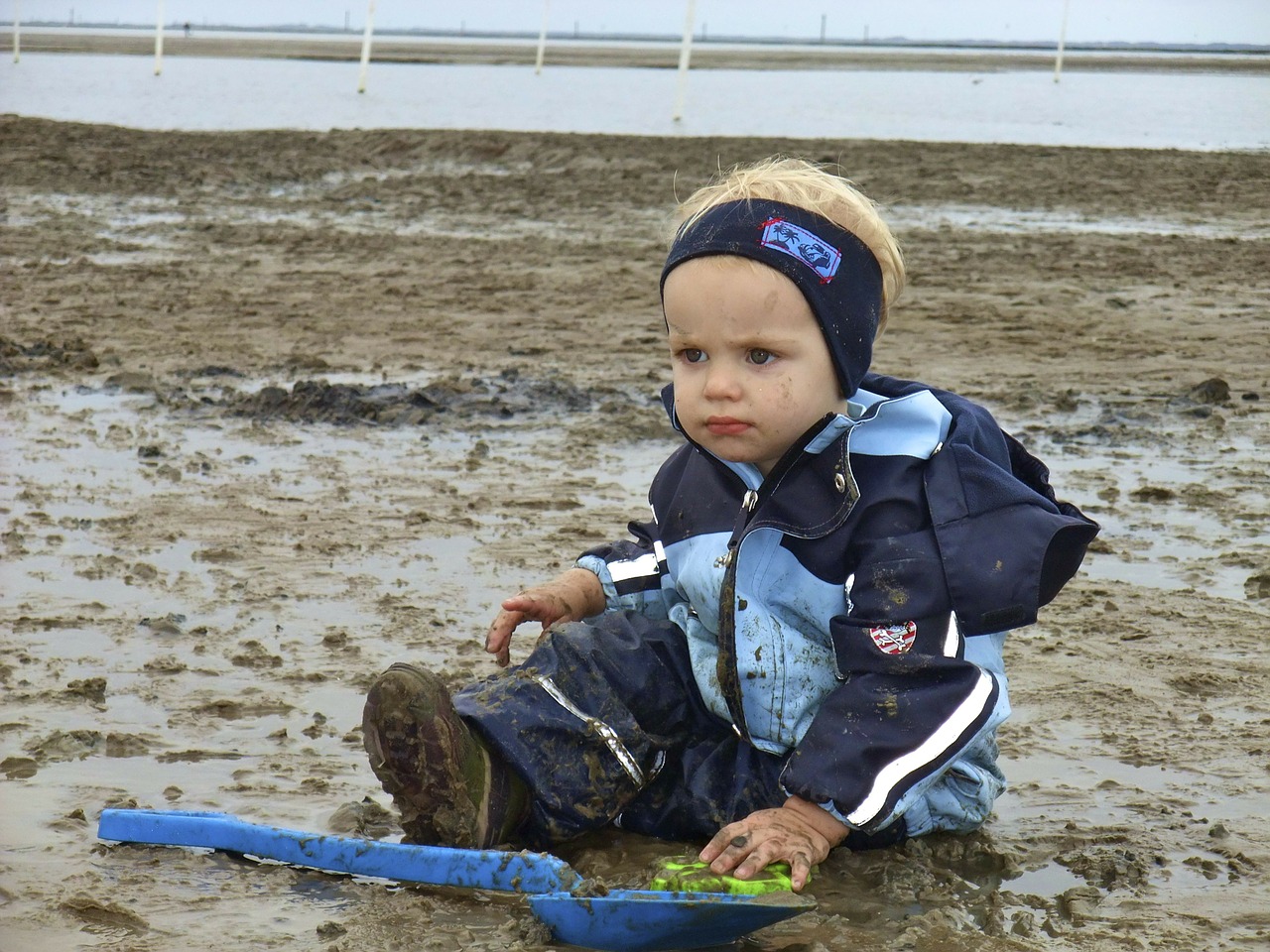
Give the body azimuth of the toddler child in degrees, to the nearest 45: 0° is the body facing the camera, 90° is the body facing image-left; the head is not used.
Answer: approximately 45°

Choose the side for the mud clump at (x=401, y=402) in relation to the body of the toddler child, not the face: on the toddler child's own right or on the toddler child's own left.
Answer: on the toddler child's own right
